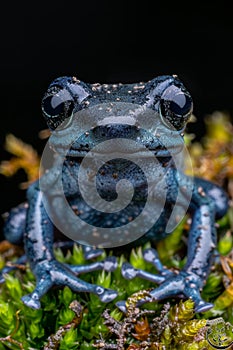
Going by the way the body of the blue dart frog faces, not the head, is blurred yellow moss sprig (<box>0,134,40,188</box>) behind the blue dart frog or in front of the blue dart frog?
behind

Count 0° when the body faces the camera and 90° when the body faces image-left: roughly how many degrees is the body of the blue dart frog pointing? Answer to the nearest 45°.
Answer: approximately 0°
